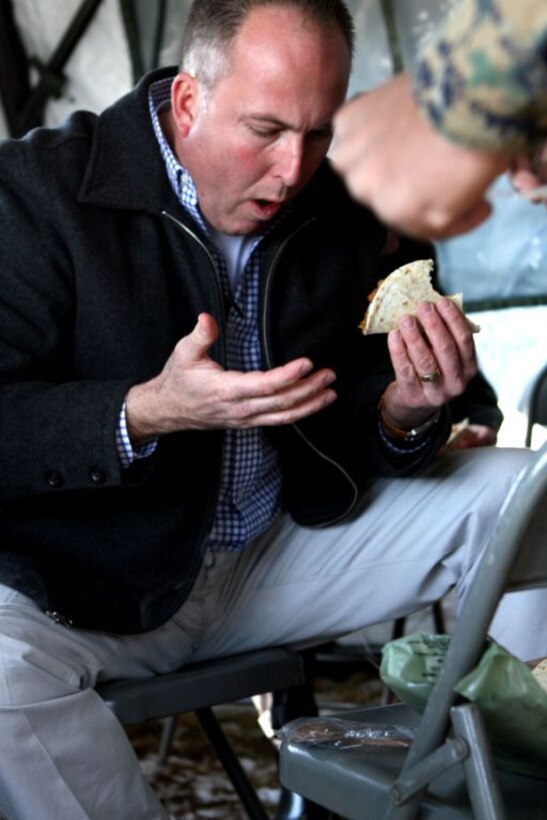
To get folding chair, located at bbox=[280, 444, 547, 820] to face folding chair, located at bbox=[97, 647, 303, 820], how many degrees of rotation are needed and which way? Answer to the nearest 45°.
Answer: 0° — it already faces it

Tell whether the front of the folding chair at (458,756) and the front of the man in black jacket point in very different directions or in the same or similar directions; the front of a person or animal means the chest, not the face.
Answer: very different directions

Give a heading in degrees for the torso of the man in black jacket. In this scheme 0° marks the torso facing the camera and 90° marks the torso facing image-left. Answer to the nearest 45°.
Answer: approximately 315°
